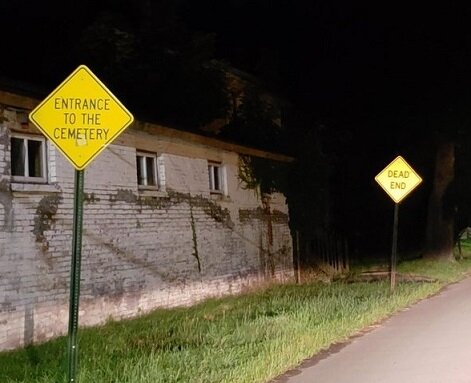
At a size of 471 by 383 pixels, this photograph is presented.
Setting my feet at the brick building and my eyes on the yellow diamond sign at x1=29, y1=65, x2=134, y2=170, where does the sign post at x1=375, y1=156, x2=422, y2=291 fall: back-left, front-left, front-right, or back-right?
back-left

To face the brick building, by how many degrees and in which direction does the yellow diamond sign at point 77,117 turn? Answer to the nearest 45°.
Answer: approximately 180°

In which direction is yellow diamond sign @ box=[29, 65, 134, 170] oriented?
toward the camera

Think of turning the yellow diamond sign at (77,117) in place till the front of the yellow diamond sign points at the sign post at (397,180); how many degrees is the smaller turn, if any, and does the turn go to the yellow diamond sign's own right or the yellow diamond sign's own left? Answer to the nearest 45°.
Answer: approximately 135° to the yellow diamond sign's own left
